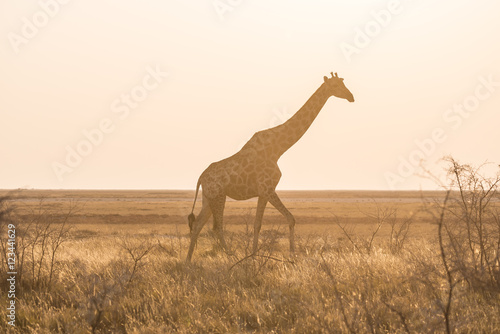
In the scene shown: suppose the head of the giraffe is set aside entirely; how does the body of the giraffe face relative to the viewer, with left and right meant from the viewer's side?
facing to the right of the viewer
